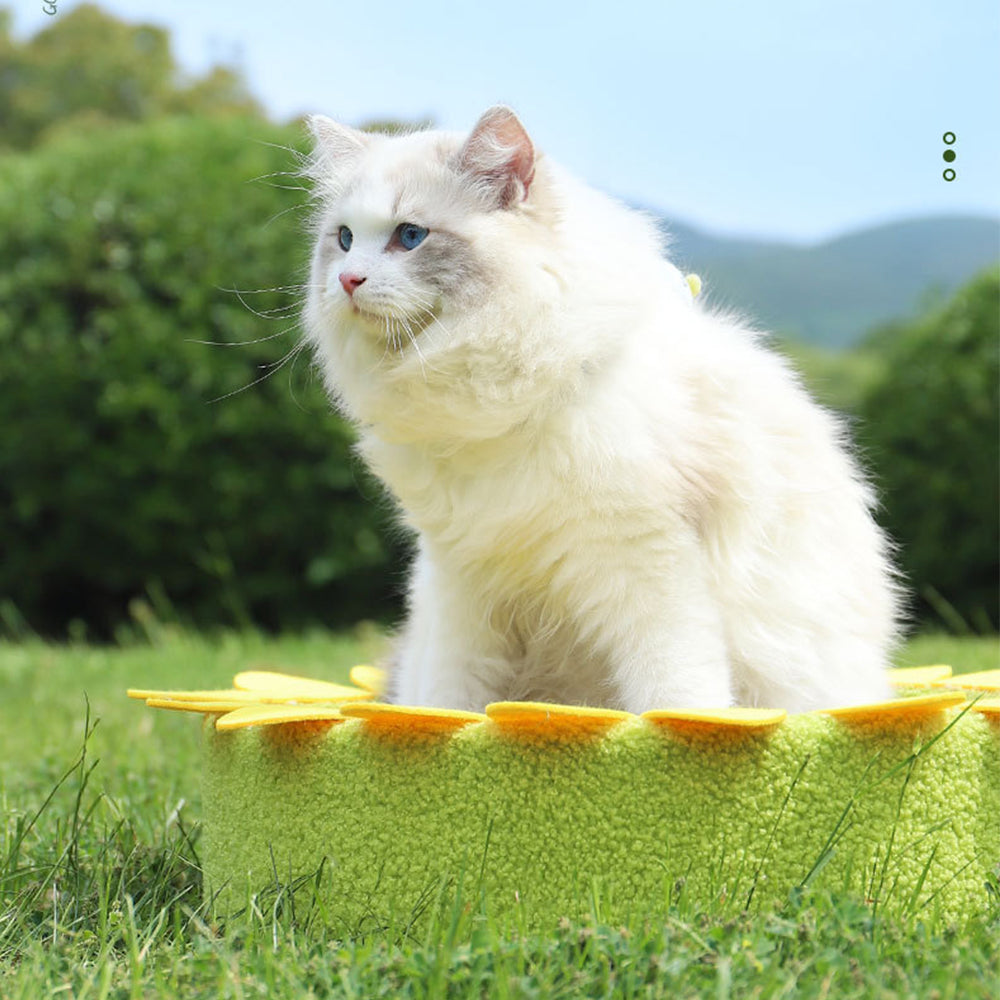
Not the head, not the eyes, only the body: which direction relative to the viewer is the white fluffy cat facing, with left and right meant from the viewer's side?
facing the viewer and to the left of the viewer

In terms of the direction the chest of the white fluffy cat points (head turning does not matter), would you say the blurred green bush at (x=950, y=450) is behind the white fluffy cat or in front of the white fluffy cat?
behind
